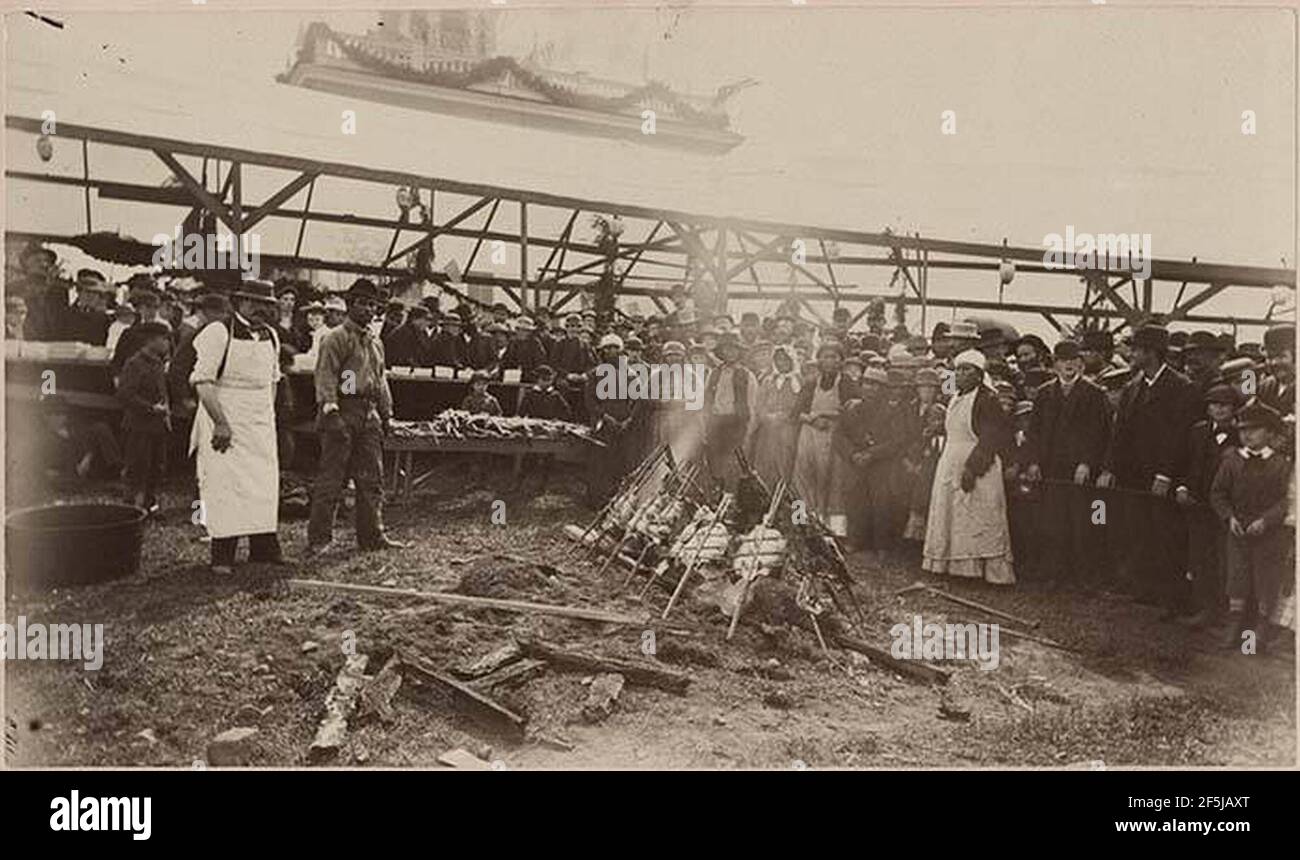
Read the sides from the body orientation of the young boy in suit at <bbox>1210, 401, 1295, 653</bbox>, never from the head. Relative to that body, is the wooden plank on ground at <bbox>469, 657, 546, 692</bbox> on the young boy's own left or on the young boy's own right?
on the young boy's own right

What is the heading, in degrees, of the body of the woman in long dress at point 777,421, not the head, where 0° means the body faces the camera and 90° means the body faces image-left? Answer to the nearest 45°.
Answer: approximately 0°
